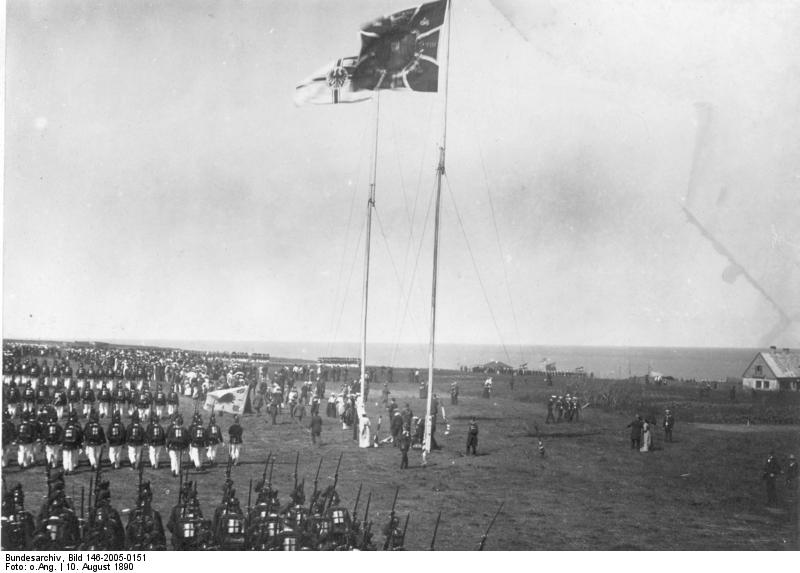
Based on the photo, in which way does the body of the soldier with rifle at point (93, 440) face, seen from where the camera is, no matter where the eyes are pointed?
away from the camera

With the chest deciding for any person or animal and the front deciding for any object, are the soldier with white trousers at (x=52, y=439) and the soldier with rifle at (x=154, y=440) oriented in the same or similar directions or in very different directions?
same or similar directions

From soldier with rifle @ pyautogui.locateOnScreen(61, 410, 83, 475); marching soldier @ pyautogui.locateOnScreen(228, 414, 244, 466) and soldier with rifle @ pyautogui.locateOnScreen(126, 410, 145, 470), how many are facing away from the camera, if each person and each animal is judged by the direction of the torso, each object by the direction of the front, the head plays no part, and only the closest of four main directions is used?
3

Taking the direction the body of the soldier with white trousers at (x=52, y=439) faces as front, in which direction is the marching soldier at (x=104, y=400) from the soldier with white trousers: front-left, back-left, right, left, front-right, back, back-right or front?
front

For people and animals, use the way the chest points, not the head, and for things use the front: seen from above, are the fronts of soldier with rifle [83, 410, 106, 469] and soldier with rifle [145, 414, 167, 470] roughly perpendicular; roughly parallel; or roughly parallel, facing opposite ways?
roughly parallel

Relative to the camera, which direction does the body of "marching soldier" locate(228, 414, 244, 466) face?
away from the camera

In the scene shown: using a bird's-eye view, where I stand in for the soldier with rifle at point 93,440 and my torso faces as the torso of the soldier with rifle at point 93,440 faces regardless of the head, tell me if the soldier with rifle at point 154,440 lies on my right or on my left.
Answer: on my right

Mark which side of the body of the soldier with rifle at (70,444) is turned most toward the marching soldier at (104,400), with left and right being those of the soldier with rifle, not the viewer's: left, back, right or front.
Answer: front

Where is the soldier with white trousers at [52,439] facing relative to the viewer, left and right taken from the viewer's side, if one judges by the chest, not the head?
facing away from the viewer

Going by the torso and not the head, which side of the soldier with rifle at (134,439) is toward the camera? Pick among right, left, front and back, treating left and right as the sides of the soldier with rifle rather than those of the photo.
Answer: back

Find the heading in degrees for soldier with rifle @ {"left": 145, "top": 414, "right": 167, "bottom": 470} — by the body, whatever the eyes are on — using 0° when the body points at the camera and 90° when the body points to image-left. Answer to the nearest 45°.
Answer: approximately 180°
